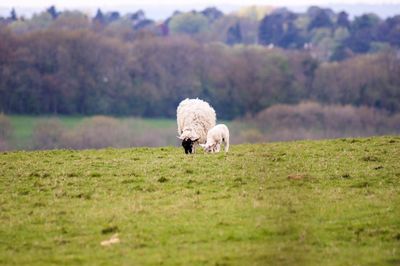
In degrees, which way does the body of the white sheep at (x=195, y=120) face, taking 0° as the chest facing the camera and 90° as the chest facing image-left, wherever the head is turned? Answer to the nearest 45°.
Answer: approximately 45°

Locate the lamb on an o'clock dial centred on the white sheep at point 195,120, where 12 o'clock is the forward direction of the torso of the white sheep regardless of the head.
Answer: The lamb is roughly at 10 o'clock from the white sheep.

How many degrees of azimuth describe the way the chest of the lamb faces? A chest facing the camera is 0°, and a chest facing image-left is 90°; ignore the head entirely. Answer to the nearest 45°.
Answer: approximately 45°

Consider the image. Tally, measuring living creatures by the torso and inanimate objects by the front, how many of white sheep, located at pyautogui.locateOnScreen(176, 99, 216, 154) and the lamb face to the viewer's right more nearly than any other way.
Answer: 0
